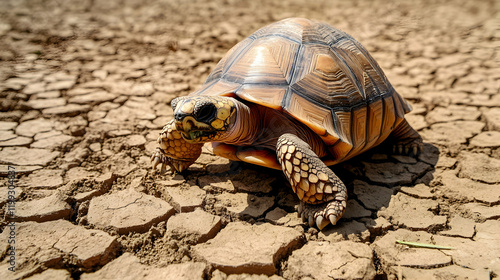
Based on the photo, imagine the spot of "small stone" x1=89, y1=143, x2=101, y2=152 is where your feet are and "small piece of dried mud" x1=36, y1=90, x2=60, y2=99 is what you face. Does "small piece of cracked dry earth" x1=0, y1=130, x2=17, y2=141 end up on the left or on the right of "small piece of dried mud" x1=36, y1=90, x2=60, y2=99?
left

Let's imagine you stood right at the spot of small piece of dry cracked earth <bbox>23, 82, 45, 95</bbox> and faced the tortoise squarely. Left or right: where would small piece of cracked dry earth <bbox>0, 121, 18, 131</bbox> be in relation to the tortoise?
right

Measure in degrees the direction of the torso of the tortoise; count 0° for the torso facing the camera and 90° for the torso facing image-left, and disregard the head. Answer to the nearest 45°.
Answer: approximately 45°

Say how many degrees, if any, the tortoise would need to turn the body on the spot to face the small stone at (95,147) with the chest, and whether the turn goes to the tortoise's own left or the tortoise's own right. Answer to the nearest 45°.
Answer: approximately 45° to the tortoise's own right

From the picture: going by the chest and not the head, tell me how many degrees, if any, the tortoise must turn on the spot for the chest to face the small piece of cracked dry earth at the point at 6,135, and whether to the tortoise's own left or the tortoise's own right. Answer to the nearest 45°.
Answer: approximately 45° to the tortoise's own right

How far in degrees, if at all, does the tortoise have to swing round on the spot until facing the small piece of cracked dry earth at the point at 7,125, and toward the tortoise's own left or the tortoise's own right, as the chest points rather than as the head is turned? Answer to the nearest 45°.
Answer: approximately 45° to the tortoise's own right

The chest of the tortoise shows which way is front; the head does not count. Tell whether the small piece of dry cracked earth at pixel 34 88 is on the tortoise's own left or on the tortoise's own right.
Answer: on the tortoise's own right

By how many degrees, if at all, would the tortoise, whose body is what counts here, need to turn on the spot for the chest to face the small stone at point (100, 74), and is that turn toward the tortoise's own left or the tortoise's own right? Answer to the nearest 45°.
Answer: approximately 90° to the tortoise's own right
